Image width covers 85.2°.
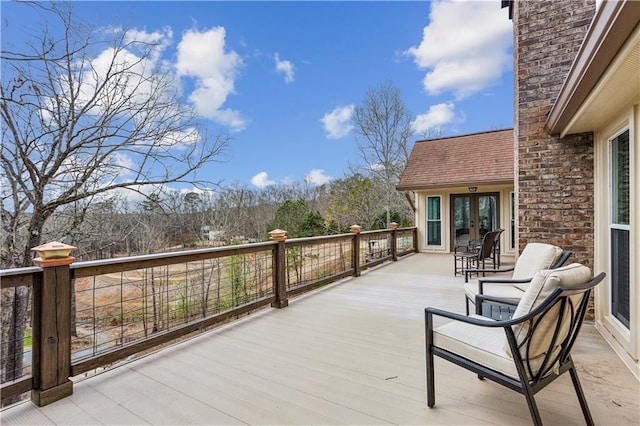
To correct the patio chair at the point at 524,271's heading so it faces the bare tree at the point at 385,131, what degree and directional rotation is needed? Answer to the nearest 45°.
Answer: approximately 45° to its right

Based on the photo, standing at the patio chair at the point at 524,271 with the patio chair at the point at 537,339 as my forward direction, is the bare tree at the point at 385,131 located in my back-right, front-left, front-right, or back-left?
back-right

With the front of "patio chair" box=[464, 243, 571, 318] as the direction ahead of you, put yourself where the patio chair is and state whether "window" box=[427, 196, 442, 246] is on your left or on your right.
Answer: on your right

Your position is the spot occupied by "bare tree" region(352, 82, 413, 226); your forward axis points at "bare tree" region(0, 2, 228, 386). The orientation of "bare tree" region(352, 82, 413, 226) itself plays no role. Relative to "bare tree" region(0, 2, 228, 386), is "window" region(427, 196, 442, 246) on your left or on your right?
left

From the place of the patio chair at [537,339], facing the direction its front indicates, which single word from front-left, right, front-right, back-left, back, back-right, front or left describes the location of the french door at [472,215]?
front-right

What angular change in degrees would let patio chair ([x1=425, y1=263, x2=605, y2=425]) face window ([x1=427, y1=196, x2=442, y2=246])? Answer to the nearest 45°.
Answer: approximately 45° to its right

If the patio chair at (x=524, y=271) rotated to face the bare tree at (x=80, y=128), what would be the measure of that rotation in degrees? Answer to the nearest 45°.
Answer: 0° — it already faces it

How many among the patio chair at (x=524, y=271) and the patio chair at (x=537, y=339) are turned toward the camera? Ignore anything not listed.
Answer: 0

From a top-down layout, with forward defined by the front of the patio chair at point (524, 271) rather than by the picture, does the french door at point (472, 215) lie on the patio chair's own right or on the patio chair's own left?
on the patio chair's own right

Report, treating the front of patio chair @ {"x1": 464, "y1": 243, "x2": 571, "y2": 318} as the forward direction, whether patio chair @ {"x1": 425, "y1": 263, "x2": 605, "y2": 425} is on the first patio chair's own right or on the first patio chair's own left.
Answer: on the first patio chair's own left

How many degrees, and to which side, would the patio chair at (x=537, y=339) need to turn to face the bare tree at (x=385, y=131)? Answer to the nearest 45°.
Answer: approximately 45° to its right

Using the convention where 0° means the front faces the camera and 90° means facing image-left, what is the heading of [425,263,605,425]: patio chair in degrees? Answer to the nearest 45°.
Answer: approximately 135°

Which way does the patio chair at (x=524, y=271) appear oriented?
to the viewer's left
